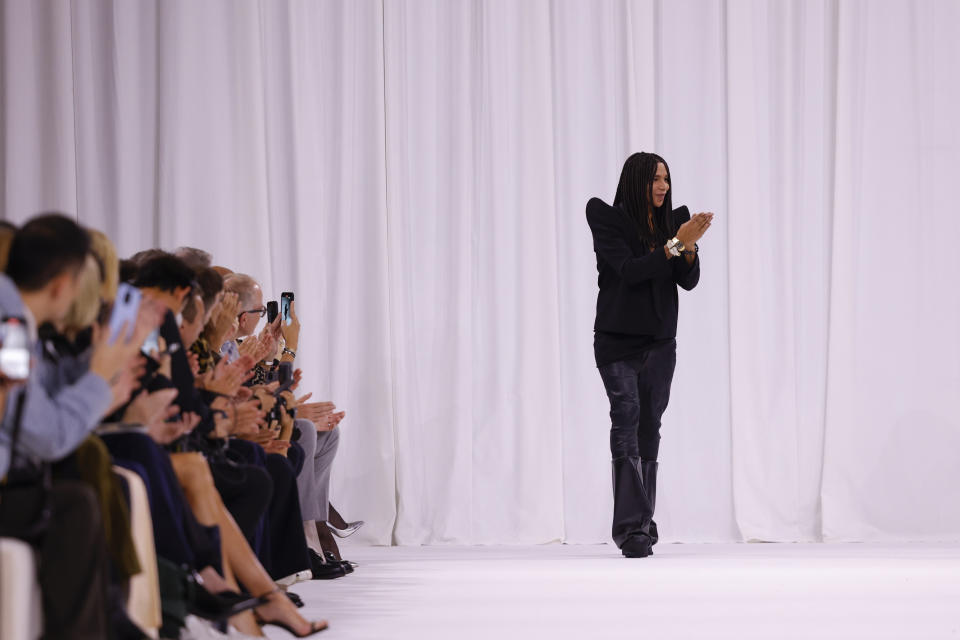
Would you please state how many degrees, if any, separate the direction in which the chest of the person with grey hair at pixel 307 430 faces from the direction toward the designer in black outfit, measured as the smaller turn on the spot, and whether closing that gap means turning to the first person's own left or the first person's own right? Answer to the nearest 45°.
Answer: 0° — they already face them

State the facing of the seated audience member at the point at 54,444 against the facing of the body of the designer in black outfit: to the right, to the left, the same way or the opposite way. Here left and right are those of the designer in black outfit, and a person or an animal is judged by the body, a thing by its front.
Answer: to the left

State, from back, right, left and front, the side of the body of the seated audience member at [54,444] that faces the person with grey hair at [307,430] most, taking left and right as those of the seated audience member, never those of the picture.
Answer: left

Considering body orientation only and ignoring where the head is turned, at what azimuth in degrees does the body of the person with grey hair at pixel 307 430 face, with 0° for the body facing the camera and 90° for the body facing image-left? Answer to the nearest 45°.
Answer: approximately 270°

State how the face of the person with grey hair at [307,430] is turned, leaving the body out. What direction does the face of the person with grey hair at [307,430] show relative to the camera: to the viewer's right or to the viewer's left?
to the viewer's right

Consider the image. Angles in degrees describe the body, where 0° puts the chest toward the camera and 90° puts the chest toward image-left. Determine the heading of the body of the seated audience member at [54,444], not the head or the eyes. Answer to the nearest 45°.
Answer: approximately 270°

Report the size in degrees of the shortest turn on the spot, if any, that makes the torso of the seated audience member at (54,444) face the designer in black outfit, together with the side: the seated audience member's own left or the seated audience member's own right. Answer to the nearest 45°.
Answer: approximately 45° to the seated audience member's own left

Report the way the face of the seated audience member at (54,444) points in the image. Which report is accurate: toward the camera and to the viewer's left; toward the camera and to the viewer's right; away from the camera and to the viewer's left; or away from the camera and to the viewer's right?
away from the camera and to the viewer's right

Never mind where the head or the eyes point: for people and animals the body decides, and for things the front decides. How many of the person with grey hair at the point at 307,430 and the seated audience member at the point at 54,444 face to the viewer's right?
2

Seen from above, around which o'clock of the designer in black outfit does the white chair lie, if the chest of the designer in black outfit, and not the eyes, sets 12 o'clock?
The white chair is roughly at 2 o'clock from the designer in black outfit.

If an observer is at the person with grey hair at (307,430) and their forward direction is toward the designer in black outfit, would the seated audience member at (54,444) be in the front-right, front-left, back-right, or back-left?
back-right

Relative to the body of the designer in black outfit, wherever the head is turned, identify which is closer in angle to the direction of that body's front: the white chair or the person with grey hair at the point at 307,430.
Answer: the white chair

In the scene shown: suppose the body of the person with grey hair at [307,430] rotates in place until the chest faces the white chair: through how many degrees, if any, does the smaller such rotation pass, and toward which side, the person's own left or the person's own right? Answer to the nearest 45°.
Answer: approximately 90° to the person's own right
